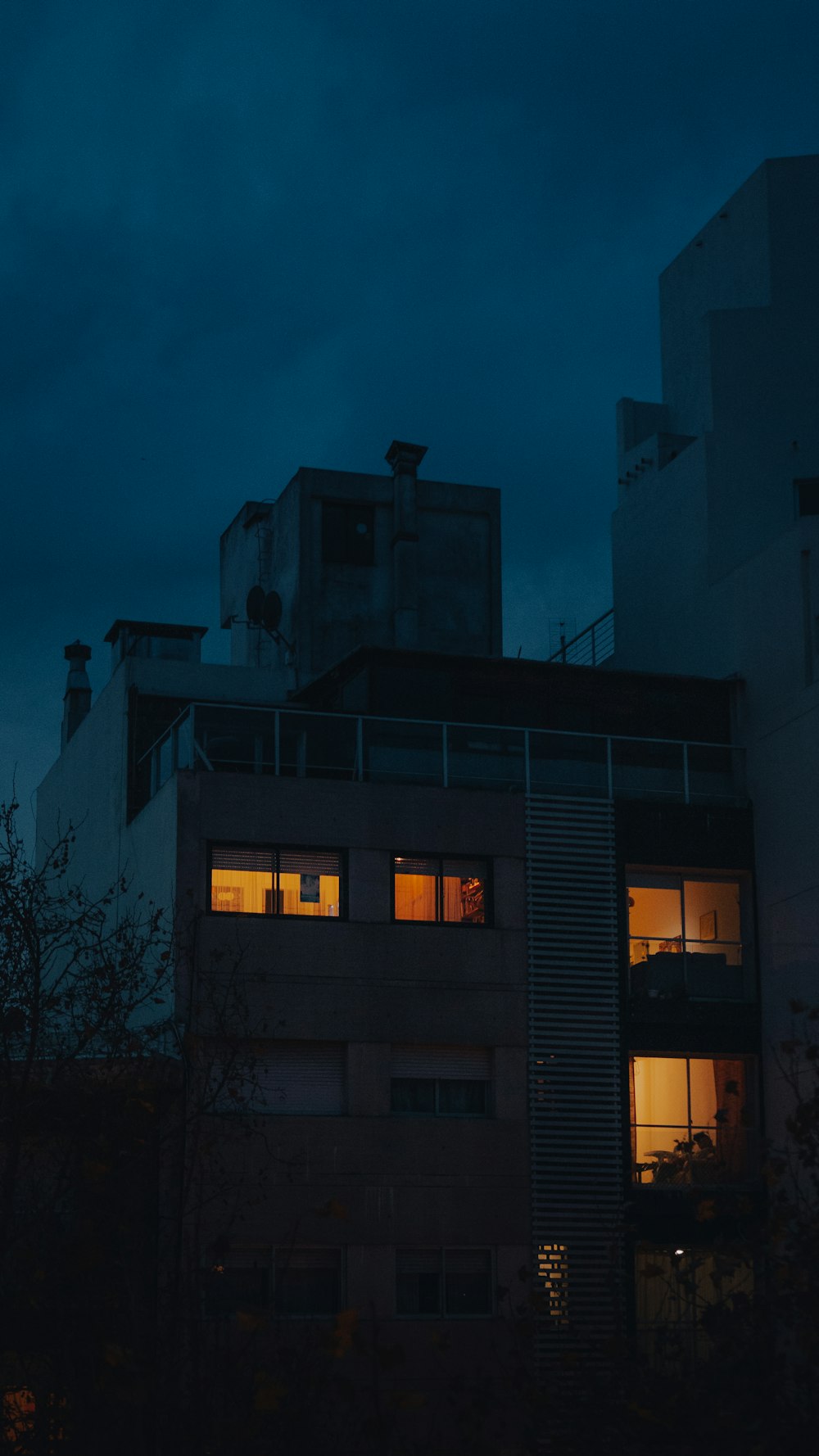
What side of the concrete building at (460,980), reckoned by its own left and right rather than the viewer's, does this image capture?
front
